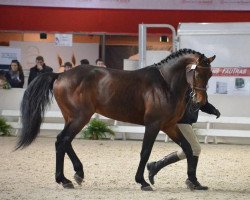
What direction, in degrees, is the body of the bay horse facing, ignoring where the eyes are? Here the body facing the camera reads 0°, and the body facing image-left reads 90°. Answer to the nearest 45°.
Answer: approximately 270°

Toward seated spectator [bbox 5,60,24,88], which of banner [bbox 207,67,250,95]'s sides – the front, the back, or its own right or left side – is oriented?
right

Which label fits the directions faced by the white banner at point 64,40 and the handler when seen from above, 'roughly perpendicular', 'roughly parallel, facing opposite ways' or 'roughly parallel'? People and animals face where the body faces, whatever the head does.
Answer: roughly perpendicular

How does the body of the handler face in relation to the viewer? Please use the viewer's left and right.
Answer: facing to the right of the viewer

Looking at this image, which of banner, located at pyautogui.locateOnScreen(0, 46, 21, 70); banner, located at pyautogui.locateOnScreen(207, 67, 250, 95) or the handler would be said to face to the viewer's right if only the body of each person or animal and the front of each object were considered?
the handler

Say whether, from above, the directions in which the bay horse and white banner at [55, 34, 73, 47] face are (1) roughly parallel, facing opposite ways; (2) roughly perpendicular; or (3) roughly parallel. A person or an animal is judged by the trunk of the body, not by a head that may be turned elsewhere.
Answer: roughly perpendicular

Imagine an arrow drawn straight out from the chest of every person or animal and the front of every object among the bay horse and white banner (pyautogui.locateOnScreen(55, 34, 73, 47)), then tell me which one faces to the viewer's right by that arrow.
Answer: the bay horse

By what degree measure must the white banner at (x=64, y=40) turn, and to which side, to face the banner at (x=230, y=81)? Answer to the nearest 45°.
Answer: approximately 45° to its left
